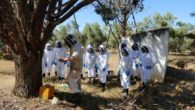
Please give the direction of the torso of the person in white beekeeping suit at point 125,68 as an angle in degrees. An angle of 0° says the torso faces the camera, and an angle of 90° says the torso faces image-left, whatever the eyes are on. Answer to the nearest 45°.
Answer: approximately 45°

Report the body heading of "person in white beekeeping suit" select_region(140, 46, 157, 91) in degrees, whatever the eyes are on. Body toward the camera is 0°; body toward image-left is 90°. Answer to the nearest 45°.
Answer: approximately 45°

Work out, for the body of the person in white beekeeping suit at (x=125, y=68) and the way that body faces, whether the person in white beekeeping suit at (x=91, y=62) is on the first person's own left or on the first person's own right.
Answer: on the first person's own right

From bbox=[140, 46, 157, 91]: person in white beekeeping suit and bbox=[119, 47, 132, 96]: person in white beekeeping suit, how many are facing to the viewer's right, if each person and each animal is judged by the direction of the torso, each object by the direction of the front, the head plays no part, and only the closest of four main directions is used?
0

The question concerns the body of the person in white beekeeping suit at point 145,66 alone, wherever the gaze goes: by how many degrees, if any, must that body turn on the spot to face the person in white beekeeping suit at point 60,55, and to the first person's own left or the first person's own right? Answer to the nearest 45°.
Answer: approximately 45° to the first person's own right
